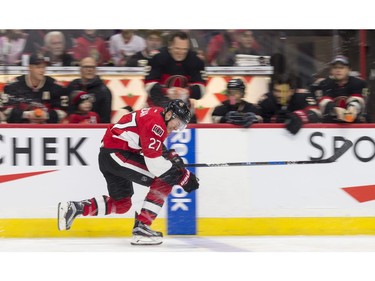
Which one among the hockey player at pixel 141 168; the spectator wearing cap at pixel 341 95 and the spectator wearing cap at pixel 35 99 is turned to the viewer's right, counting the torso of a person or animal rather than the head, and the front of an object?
the hockey player

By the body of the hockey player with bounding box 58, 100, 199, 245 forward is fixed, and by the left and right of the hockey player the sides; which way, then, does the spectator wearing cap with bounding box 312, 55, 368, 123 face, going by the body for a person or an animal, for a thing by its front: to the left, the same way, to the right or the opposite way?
to the right

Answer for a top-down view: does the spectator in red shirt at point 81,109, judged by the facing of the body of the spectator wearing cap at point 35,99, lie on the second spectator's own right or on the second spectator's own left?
on the second spectator's own left

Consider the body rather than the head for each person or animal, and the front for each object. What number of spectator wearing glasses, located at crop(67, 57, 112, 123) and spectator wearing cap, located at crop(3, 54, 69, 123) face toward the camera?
2

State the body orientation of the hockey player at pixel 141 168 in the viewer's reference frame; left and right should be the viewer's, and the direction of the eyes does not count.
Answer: facing to the right of the viewer

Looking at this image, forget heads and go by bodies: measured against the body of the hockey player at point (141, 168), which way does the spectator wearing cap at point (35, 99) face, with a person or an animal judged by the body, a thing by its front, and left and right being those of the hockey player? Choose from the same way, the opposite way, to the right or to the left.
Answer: to the right

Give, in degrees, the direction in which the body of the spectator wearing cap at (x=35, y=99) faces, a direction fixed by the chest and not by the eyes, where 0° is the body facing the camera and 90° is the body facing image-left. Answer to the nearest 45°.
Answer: approximately 0°

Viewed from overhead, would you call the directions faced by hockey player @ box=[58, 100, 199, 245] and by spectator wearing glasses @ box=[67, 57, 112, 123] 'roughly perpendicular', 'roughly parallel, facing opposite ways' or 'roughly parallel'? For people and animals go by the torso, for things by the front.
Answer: roughly perpendicular
